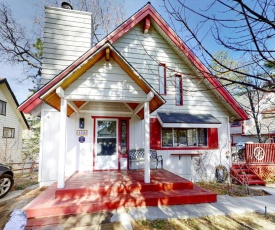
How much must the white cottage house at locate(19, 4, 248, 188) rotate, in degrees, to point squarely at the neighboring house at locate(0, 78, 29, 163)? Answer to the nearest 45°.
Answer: approximately 135° to its right

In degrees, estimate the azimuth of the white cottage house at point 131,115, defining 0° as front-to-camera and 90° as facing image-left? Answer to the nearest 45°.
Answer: approximately 0°
